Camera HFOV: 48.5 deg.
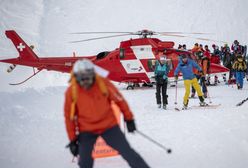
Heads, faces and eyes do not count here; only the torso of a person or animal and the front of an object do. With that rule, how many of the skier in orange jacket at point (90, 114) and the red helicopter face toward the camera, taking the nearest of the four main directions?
1

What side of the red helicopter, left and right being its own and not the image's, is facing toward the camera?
right

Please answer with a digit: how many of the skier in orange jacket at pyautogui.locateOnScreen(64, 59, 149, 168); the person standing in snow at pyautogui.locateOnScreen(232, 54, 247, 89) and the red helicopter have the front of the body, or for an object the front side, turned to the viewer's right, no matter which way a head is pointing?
1

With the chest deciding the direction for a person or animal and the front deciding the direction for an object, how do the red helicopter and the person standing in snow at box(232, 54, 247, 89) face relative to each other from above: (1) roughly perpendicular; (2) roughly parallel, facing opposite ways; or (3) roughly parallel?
roughly perpendicular

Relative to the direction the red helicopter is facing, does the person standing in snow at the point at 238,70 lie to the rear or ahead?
ahead

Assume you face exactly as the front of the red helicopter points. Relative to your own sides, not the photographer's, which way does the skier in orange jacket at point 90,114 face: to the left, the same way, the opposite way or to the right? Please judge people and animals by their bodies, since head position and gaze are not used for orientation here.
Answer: to the right

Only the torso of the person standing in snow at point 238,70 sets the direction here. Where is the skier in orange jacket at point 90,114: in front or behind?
in front

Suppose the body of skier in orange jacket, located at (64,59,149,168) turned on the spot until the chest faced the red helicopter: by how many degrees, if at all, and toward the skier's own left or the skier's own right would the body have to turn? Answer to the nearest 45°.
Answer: approximately 180°

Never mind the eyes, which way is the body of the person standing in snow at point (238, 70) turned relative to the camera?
toward the camera

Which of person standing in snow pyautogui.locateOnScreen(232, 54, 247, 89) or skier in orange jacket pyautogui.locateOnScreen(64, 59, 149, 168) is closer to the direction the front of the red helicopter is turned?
the person standing in snow

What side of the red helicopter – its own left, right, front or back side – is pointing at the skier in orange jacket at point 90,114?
right
